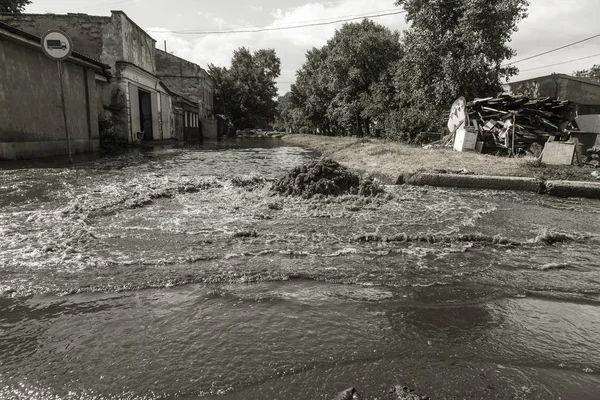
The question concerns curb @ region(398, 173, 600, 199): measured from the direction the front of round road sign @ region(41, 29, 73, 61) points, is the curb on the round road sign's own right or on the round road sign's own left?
on the round road sign's own left

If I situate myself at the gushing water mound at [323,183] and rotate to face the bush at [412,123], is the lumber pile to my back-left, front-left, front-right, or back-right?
front-right

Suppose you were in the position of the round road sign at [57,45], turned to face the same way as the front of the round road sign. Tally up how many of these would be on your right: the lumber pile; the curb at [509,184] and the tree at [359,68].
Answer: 0

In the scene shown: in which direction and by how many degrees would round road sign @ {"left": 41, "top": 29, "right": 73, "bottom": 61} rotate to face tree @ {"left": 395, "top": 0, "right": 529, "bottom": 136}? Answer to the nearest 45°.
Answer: approximately 90° to its left

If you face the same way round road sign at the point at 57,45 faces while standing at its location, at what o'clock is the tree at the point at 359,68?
The tree is roughly at 8 o'clock from the round road sign.

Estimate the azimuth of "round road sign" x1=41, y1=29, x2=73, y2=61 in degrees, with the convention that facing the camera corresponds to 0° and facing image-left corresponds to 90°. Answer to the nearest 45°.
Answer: approximately 0°

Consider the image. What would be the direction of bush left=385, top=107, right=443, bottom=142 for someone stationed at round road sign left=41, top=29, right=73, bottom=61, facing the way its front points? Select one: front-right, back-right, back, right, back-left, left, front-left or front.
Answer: left

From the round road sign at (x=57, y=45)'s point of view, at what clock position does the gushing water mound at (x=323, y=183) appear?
The gushing water mound is roughly at 11 o'clock from the round road sign.

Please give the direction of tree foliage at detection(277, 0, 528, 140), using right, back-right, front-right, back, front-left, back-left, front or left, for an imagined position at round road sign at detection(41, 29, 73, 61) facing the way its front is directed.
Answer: left

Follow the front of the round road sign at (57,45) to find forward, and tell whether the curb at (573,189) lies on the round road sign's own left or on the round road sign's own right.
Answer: on the round road sign's own left

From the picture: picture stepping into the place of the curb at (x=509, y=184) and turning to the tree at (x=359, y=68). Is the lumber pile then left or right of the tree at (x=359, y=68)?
right
